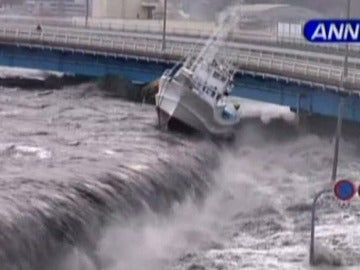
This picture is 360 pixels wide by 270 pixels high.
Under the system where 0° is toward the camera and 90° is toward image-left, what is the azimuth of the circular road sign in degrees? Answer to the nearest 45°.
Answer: approximately 0°
